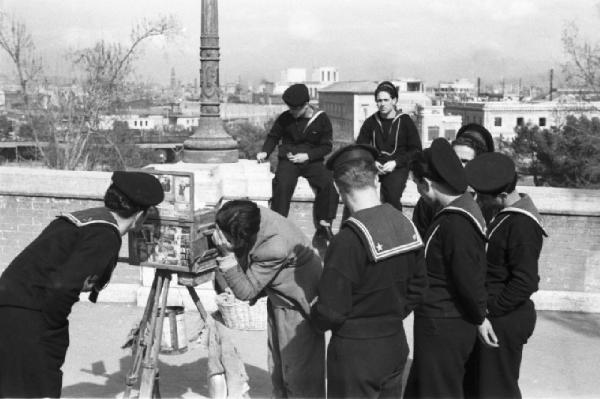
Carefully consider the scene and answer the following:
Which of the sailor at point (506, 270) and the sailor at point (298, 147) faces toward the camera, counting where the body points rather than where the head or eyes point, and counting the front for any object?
the sailor at point (298, 147)

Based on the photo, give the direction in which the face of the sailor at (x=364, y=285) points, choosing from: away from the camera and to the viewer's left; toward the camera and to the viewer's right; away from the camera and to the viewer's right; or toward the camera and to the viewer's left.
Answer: away from the camera and to the viewer's left

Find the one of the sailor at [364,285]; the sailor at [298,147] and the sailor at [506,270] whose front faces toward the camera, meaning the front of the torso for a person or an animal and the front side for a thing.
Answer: the sailor at [298,147]

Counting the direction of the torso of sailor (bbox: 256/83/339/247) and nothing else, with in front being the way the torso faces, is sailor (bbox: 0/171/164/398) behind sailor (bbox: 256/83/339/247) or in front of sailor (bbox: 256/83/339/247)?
in front

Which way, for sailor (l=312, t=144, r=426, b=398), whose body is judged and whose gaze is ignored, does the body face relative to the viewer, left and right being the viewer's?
facing away from the viewer and to the left of the viewer

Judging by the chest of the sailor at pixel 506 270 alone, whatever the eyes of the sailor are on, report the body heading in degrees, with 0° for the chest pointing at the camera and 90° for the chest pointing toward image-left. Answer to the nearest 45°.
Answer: approximately 90°

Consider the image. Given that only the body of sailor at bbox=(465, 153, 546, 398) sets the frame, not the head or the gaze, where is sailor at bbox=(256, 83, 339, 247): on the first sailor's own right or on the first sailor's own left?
on the first sailor's own right

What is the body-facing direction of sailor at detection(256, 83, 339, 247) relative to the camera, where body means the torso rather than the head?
toward the camera

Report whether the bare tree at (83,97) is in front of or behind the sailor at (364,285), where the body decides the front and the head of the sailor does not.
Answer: in front

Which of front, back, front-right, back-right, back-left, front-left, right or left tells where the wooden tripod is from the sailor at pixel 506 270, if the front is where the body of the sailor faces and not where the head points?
front

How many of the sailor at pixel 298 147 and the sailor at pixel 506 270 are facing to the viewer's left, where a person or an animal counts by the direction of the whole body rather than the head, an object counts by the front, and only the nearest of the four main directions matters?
1

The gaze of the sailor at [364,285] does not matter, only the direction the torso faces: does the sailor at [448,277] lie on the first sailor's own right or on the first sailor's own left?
on the first sailor's own right

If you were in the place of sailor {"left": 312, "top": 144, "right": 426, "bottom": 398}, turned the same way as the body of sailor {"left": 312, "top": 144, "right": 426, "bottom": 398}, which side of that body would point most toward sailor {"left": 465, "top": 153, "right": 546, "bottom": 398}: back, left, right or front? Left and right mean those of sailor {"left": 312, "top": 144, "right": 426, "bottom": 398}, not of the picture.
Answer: right

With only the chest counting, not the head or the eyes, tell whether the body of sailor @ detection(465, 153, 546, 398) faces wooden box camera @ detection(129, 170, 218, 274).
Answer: yes

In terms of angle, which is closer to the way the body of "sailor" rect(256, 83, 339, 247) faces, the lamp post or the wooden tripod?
the wooden tripod
